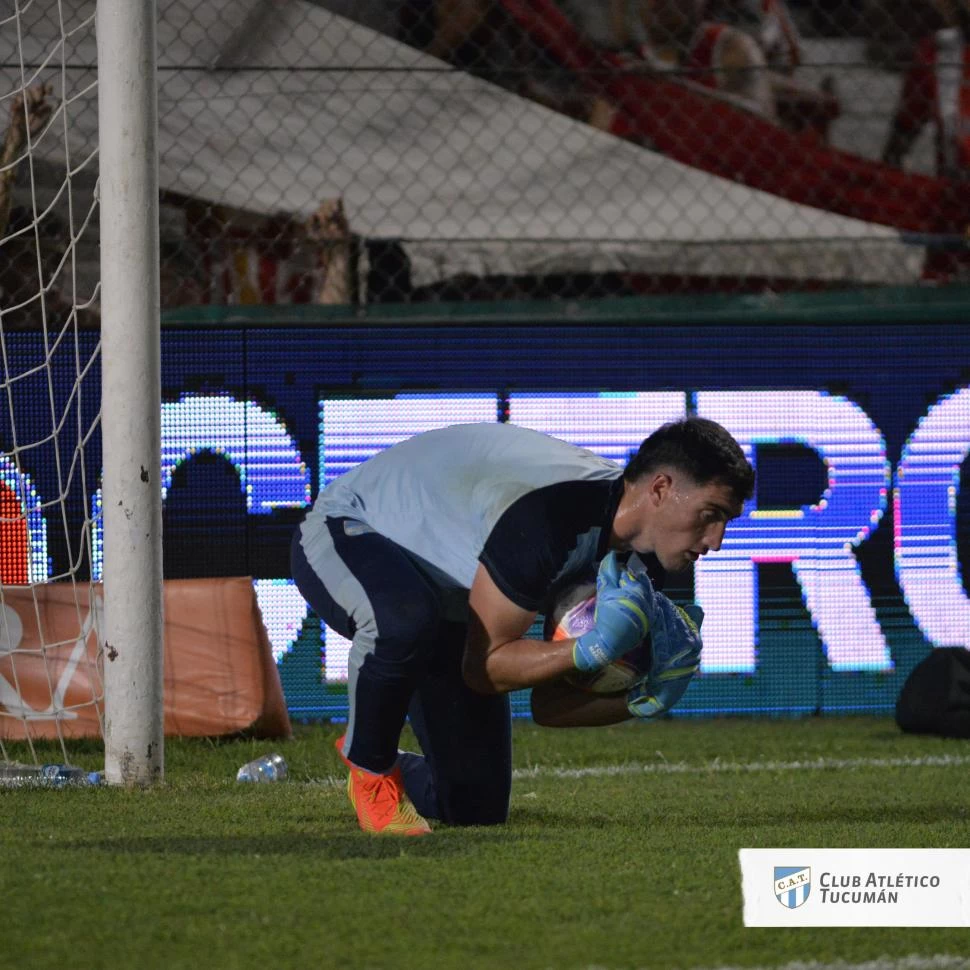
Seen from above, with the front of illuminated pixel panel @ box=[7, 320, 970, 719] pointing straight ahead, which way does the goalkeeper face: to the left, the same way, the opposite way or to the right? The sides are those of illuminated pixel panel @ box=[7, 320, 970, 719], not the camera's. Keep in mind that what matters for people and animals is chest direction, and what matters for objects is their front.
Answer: to the left

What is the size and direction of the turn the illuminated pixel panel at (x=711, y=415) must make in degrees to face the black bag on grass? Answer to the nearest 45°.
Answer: approximately 45° to its left

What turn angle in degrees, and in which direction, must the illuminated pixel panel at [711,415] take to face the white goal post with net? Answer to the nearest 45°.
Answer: approximately 90° to its right

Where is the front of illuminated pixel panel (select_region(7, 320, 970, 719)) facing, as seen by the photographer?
facing the viewer

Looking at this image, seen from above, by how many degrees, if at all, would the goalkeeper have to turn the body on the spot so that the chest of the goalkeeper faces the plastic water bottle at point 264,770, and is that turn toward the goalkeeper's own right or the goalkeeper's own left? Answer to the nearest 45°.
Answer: approximately 135° to the goalkeeper's own left

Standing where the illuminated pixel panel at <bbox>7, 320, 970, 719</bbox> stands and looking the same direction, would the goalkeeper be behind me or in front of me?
in front

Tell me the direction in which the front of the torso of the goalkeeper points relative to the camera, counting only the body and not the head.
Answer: to the viewer's right

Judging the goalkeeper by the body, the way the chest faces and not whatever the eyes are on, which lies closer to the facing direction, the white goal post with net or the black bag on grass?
the black bag on grass

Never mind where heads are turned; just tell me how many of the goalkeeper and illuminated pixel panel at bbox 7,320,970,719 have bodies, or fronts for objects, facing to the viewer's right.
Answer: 1
